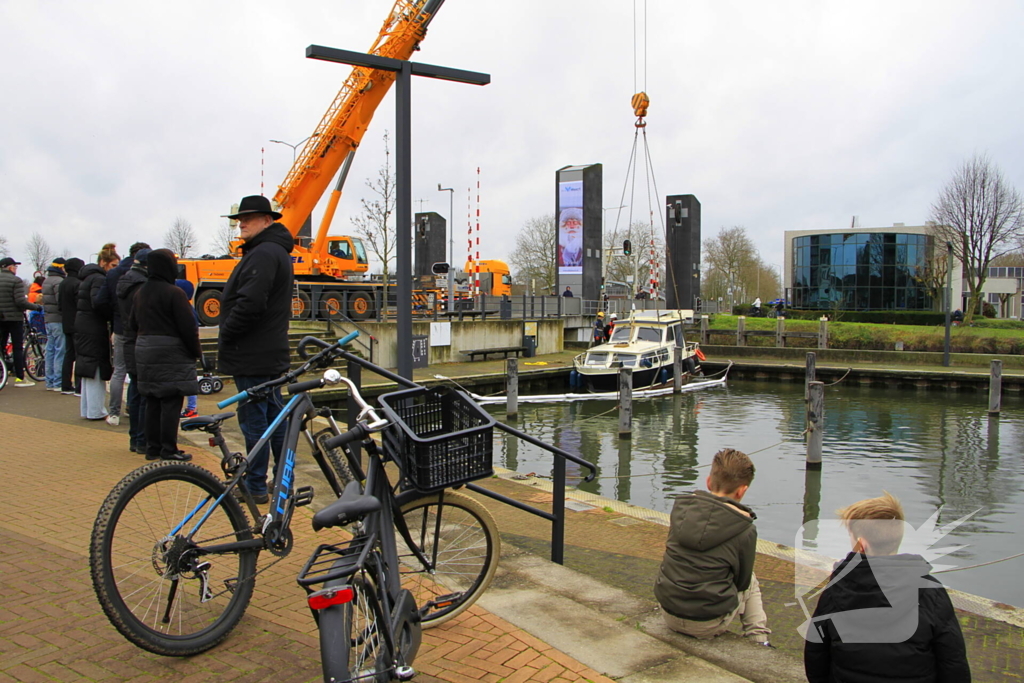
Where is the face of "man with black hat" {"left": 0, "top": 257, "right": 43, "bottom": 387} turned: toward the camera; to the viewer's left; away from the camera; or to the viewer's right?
to the viewer's right

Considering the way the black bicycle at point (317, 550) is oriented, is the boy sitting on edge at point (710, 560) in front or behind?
in front

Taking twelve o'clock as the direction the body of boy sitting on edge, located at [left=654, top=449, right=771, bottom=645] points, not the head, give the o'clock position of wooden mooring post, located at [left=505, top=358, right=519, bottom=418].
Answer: The wooden mooring post is roughly at 10 o'clock from the boy sitting on edge.

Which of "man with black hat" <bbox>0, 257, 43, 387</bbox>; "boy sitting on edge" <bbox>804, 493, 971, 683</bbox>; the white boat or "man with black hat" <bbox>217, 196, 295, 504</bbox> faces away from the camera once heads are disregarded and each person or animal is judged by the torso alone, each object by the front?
the boy sitting on edge

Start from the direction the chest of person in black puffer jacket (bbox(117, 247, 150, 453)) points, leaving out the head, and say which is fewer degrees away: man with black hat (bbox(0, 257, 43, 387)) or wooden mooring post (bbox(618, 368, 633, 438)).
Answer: the wooden mooring post

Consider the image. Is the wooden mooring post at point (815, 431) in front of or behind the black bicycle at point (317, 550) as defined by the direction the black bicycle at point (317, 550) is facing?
in front

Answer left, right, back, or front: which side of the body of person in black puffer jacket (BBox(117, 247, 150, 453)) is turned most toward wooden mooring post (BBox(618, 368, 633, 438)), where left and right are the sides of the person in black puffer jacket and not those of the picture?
front

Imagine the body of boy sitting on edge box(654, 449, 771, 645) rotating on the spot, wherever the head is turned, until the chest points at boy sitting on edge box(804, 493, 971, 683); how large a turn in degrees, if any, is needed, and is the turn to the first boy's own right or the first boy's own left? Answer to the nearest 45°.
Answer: approximately 90° to the first boy's own right
